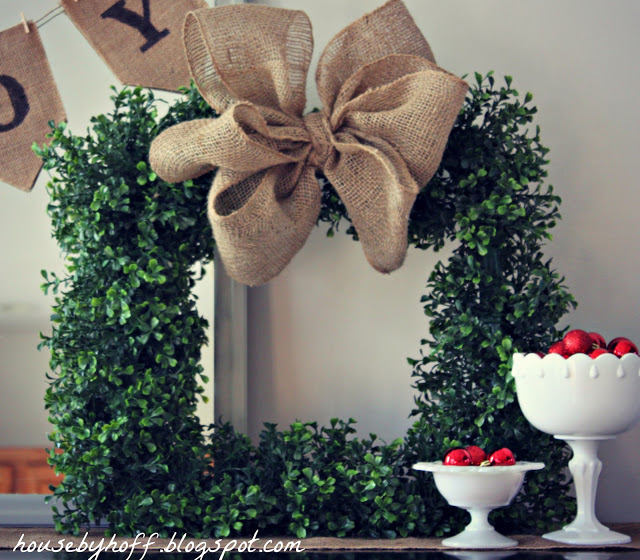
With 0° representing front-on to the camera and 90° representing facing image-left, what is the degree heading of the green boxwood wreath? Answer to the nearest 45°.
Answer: approximately 0°

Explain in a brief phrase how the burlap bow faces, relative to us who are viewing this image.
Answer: facing the viewer
